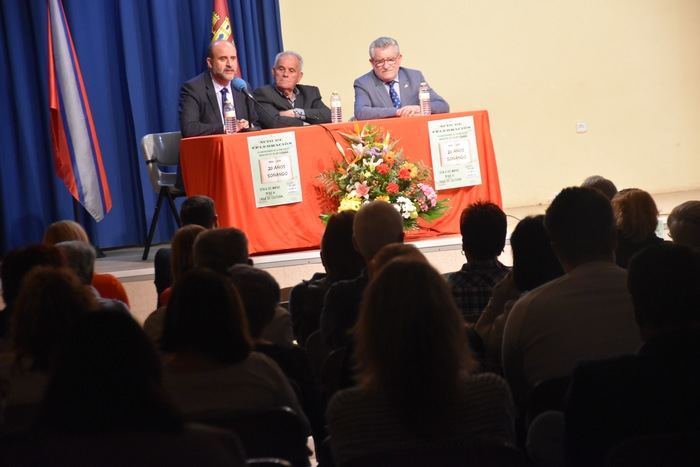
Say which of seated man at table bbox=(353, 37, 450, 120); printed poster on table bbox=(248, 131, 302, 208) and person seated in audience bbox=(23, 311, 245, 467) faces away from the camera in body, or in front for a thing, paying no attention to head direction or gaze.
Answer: the person seated in audience

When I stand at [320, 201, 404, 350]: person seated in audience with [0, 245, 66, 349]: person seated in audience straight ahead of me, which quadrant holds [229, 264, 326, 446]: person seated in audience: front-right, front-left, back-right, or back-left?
front-left

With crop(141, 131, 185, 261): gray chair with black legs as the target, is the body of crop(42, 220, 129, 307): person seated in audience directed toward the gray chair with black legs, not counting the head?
yes

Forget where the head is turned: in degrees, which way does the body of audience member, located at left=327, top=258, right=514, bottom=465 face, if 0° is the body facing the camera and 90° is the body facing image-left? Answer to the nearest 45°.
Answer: approximately 180°

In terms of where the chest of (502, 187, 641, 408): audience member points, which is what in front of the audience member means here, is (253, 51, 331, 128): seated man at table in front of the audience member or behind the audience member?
in front

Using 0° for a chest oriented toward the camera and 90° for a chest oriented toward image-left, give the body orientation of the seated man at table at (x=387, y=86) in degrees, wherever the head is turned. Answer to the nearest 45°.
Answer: approximately 0°

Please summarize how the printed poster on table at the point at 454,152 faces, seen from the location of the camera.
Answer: facing the viewer

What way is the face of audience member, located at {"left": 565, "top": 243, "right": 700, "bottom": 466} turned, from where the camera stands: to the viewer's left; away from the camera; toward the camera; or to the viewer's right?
away from the camera

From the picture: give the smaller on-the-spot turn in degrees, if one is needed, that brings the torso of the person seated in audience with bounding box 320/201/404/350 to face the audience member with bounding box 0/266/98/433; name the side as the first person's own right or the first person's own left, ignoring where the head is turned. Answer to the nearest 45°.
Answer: approximately 135° to the first person's own left

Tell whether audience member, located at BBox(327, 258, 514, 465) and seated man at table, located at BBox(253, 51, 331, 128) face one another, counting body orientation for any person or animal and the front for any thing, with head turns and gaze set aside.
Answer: yes

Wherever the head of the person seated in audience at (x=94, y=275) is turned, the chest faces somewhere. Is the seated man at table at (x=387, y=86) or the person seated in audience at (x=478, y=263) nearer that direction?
the seated man at table

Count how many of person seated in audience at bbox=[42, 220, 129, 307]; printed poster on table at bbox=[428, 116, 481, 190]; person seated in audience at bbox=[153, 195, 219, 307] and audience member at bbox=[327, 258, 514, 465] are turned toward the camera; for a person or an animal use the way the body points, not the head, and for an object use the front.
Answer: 1

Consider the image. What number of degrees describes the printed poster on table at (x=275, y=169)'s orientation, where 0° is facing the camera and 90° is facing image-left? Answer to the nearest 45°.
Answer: approximately 0°

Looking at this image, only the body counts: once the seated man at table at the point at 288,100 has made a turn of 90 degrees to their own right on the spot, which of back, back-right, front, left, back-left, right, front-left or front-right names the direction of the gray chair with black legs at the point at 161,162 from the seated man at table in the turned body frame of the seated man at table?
front

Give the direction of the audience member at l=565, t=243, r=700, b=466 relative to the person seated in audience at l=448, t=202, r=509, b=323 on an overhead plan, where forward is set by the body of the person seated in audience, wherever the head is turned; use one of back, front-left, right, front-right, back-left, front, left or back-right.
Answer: back

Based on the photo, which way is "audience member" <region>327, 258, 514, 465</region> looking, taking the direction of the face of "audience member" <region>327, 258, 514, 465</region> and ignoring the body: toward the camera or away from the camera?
away from the camera

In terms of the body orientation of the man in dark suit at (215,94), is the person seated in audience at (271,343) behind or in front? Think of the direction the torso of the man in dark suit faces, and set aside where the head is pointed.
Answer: in front

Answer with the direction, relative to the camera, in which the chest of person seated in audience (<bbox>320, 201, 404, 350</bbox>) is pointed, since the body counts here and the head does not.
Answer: away from the camera
